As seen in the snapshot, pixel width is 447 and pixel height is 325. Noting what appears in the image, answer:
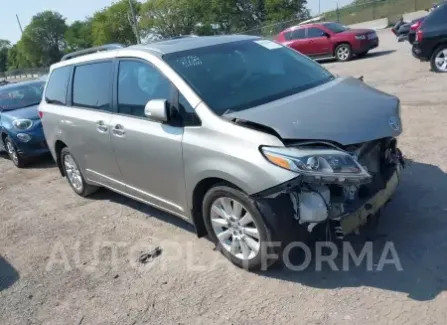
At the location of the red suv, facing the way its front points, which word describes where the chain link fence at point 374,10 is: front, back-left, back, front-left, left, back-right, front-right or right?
back-left

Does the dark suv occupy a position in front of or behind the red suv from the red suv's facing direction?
in front

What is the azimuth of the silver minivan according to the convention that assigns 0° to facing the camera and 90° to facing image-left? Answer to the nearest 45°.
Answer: approximately 315°

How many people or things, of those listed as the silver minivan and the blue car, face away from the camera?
0

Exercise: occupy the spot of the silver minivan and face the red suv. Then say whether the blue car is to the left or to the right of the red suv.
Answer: left

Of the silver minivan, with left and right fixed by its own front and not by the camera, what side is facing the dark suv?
left

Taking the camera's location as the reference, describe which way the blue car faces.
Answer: facing the viewer and to the right of the viewer

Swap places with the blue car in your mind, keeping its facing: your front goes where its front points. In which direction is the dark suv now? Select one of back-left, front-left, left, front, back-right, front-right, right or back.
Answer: front-left

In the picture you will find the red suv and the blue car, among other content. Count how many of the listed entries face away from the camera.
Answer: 0

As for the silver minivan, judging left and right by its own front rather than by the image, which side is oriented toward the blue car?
back

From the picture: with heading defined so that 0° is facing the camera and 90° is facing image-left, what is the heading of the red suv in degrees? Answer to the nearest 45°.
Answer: approximately 315°

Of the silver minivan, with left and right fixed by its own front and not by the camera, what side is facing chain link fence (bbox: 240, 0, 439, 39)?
left
